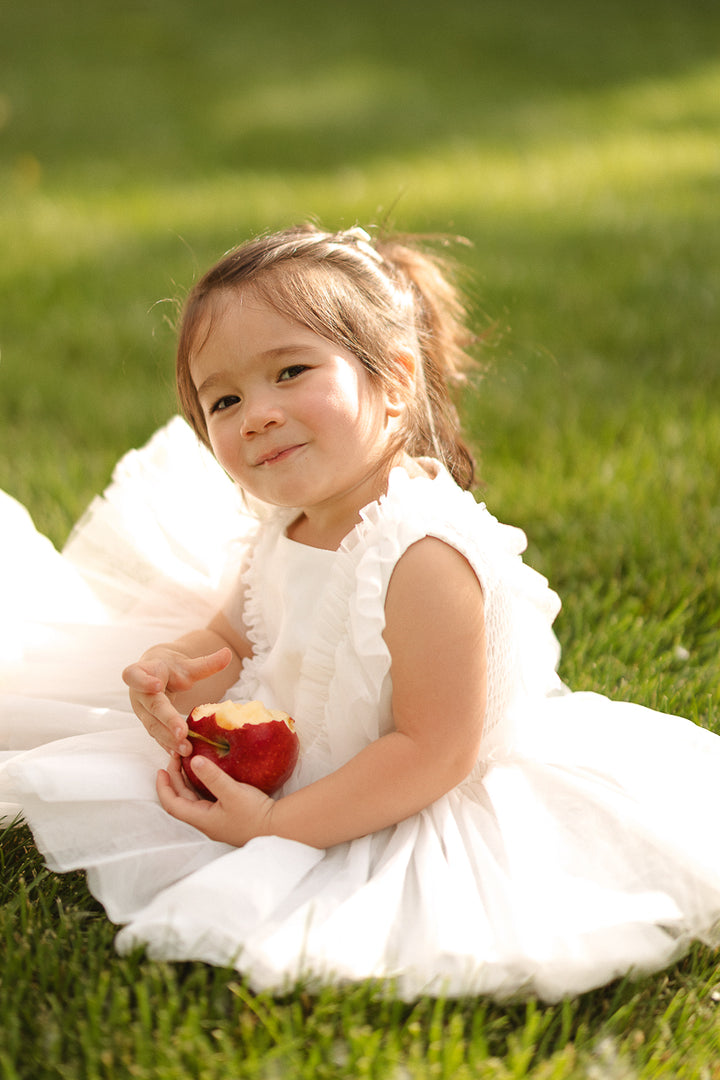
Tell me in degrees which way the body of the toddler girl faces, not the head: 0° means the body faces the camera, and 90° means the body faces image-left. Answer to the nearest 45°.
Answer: approximately 45°
